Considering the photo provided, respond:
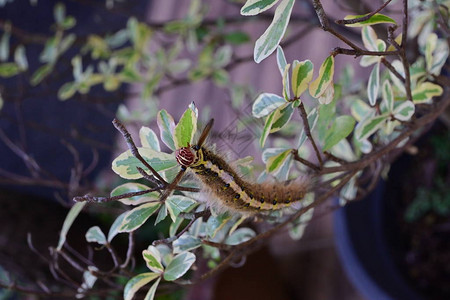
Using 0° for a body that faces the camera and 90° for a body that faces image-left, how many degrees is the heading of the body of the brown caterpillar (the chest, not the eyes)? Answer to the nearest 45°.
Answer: approximately 90°
